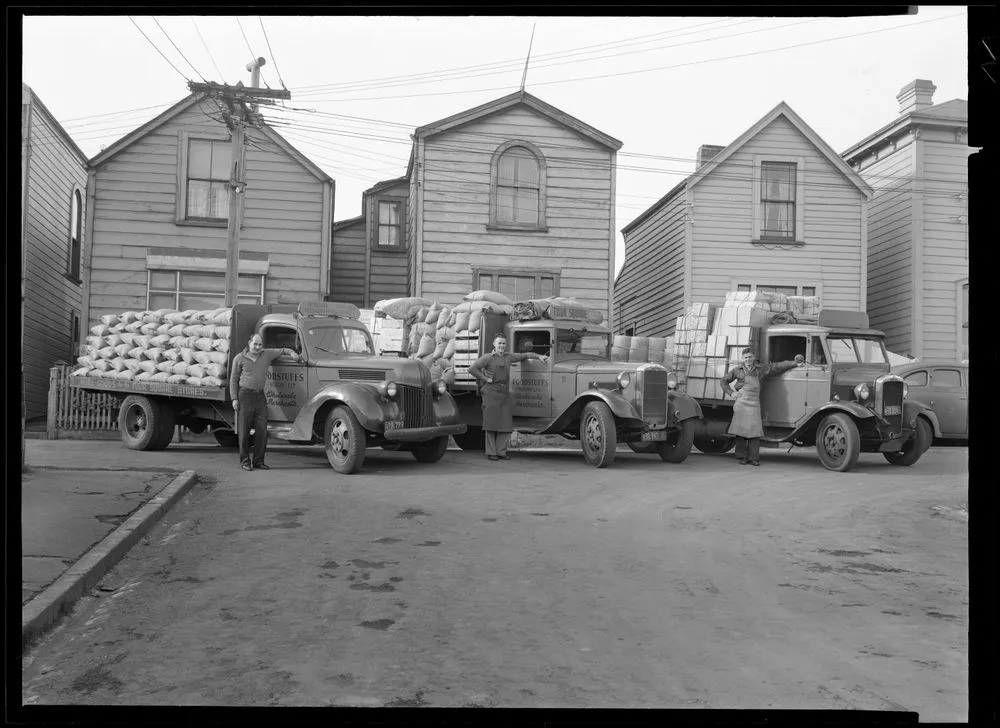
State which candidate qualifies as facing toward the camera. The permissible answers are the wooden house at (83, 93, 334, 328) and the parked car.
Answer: the wooden house

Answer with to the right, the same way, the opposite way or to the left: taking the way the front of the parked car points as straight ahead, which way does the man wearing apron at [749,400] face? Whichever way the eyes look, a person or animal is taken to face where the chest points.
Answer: to the right

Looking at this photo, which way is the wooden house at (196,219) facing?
toward the camera

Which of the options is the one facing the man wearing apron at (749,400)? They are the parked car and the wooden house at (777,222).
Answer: the wooden house

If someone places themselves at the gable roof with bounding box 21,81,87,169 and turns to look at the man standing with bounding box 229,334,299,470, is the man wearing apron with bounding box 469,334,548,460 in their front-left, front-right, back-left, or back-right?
front-left

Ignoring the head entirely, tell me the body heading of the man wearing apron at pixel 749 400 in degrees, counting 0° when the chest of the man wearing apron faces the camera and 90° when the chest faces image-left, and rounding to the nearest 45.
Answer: approximately 0°

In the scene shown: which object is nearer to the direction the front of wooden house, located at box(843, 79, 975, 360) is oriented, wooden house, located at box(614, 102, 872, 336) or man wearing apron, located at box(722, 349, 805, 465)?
the man wearing apron

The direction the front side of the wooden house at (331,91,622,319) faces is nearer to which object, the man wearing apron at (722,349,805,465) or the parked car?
the man wearing apron

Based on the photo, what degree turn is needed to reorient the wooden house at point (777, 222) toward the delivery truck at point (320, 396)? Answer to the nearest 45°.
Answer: approximately 45° to its right

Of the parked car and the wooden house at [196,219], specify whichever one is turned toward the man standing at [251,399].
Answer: the wooden house

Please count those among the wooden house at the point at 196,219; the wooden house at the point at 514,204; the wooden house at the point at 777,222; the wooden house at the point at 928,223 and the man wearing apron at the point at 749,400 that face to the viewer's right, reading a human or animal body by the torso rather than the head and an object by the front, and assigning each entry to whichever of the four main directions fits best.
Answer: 0

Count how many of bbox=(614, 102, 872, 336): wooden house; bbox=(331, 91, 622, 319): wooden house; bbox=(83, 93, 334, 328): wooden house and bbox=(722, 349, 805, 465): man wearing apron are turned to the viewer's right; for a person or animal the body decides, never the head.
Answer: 0

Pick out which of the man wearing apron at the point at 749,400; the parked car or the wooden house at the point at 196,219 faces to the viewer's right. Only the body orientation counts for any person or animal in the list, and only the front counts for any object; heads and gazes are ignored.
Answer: the parked car

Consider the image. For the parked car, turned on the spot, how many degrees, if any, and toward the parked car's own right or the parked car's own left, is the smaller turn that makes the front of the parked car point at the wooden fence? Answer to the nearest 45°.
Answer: approximately 135° to the parked car's own right

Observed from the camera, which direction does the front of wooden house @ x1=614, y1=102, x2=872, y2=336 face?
facing the viewer

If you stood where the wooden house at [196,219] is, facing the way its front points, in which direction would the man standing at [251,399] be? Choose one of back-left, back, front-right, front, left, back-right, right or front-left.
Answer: front

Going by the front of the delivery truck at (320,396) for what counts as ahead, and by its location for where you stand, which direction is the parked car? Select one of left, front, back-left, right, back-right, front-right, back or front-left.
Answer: front-left
